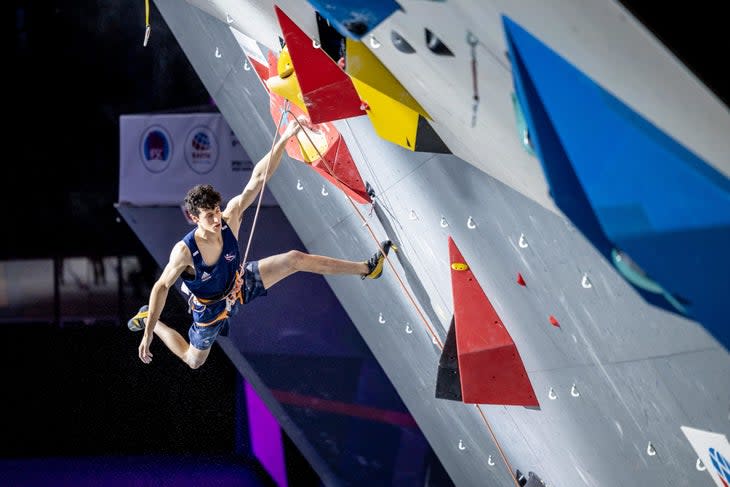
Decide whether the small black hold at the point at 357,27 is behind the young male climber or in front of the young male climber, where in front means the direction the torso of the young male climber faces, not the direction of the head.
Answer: in front

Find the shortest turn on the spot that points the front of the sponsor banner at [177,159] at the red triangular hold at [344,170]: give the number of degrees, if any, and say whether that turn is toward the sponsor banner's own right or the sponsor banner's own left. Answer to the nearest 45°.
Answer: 0° — it already faces it

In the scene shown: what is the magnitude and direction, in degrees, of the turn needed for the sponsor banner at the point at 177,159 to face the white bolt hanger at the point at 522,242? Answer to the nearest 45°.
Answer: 0° — it already faces it

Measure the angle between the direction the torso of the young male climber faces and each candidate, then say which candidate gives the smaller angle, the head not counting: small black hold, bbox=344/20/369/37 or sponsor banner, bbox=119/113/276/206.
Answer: the small black hold

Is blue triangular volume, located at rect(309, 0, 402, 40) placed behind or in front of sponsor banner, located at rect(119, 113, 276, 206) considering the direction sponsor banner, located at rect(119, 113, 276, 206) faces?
in front

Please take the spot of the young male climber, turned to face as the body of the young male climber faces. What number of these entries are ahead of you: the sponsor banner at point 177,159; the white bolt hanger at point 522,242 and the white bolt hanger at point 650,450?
2

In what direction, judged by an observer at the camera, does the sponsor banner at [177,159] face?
facing the viewer

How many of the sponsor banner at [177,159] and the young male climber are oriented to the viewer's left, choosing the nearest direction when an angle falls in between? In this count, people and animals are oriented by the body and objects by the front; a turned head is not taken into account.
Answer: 0

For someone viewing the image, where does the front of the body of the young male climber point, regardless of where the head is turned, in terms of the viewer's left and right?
facing the viewer and to the right of the viewer
